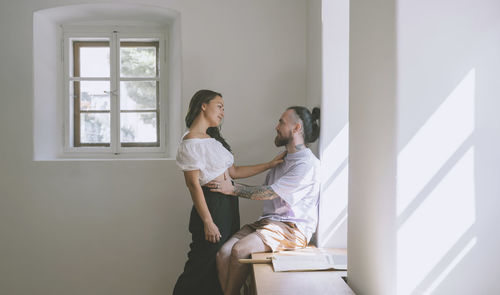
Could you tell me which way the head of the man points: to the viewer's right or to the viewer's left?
to the viewer's left

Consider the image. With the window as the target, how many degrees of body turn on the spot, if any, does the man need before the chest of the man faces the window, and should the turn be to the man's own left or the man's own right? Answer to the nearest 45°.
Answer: approximately 45° to the man's own right

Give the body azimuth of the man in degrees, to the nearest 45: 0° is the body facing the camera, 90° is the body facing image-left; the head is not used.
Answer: approximately 90°

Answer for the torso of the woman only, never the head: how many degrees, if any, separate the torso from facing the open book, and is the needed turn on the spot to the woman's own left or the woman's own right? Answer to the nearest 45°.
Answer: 0° — they already face it

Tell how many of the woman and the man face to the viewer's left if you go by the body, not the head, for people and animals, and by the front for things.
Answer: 1

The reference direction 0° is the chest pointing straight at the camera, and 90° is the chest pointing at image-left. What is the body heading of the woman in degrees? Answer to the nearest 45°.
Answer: approximately 315°

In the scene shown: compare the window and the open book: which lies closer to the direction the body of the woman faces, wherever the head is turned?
the open book

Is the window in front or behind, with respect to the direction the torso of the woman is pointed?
behind
